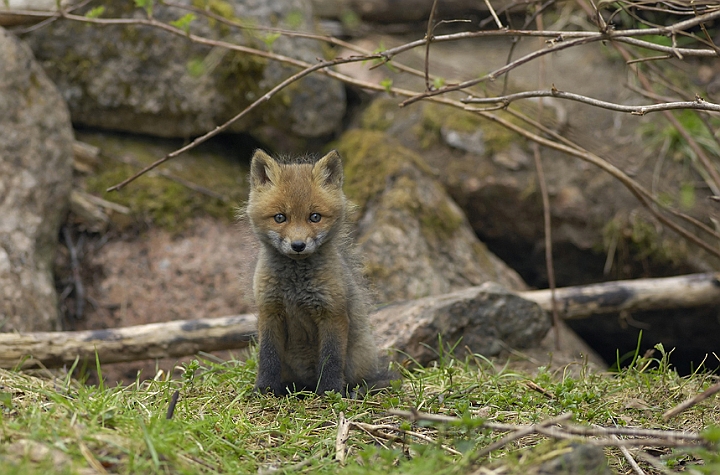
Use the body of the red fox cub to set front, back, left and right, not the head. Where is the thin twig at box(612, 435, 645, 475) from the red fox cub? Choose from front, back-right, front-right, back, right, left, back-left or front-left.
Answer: front-left

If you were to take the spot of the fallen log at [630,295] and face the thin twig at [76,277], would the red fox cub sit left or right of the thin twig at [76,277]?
left

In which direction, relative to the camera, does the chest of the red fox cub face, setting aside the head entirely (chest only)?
toward the camera

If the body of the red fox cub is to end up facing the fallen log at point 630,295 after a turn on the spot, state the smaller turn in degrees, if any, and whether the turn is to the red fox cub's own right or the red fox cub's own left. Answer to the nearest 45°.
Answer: approximately 135° to the red fox cub's own left

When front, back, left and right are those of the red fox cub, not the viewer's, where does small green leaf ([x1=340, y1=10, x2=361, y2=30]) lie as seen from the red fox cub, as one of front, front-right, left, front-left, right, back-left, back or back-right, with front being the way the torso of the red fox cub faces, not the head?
back

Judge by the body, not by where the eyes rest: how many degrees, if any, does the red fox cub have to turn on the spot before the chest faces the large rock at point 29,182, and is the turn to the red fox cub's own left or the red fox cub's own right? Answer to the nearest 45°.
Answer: approximately 135° to the red fox cub's own right

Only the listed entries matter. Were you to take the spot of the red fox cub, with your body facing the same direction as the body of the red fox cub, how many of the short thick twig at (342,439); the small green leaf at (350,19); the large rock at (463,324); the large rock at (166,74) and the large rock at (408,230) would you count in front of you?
1

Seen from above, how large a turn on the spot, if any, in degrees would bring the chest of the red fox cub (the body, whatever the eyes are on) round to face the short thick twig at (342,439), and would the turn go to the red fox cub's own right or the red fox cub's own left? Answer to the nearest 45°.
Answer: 0° — it already faces it

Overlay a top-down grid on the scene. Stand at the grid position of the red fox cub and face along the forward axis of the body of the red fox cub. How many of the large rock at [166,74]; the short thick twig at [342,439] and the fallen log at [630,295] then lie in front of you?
1

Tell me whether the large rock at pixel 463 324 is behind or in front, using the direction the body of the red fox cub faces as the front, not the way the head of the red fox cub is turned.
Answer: behind

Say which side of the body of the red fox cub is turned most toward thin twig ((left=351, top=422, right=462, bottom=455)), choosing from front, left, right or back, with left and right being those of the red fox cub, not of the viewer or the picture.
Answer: front
